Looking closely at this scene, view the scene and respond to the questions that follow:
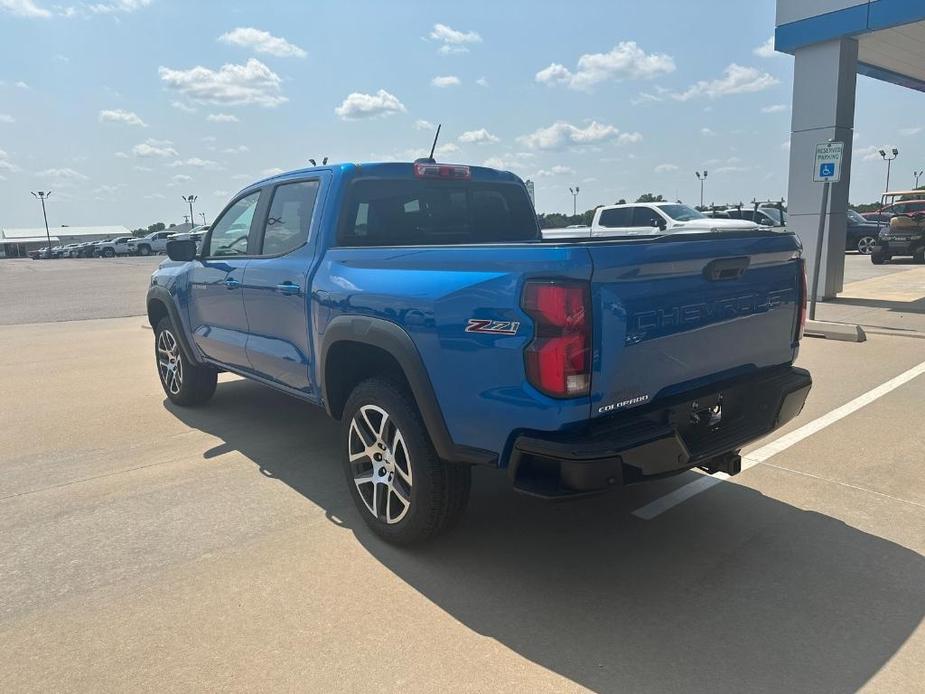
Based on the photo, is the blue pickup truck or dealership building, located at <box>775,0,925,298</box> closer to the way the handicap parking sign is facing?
the blue pickup truck

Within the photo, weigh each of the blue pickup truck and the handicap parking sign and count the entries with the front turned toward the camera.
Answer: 1

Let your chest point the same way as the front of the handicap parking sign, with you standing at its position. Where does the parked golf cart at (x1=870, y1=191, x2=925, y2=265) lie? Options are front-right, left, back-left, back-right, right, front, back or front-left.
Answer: back

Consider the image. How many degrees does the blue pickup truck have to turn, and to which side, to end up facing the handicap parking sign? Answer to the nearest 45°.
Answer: approximately 90° to its right

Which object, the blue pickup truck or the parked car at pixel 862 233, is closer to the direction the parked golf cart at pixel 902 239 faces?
the blue pickup truck

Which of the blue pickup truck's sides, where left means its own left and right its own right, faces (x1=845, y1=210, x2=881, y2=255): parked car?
right

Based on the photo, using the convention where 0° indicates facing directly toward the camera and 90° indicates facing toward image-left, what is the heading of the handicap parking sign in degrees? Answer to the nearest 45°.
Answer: approximately 0°

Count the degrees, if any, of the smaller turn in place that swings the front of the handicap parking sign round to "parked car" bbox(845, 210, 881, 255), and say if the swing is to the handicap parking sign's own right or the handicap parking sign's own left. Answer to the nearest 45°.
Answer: approximately 180°

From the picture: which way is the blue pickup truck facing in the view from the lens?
facing away from the viewer and to the left of the viewer

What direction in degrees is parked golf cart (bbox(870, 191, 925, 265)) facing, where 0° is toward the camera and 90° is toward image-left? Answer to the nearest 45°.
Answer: approximately 45°
